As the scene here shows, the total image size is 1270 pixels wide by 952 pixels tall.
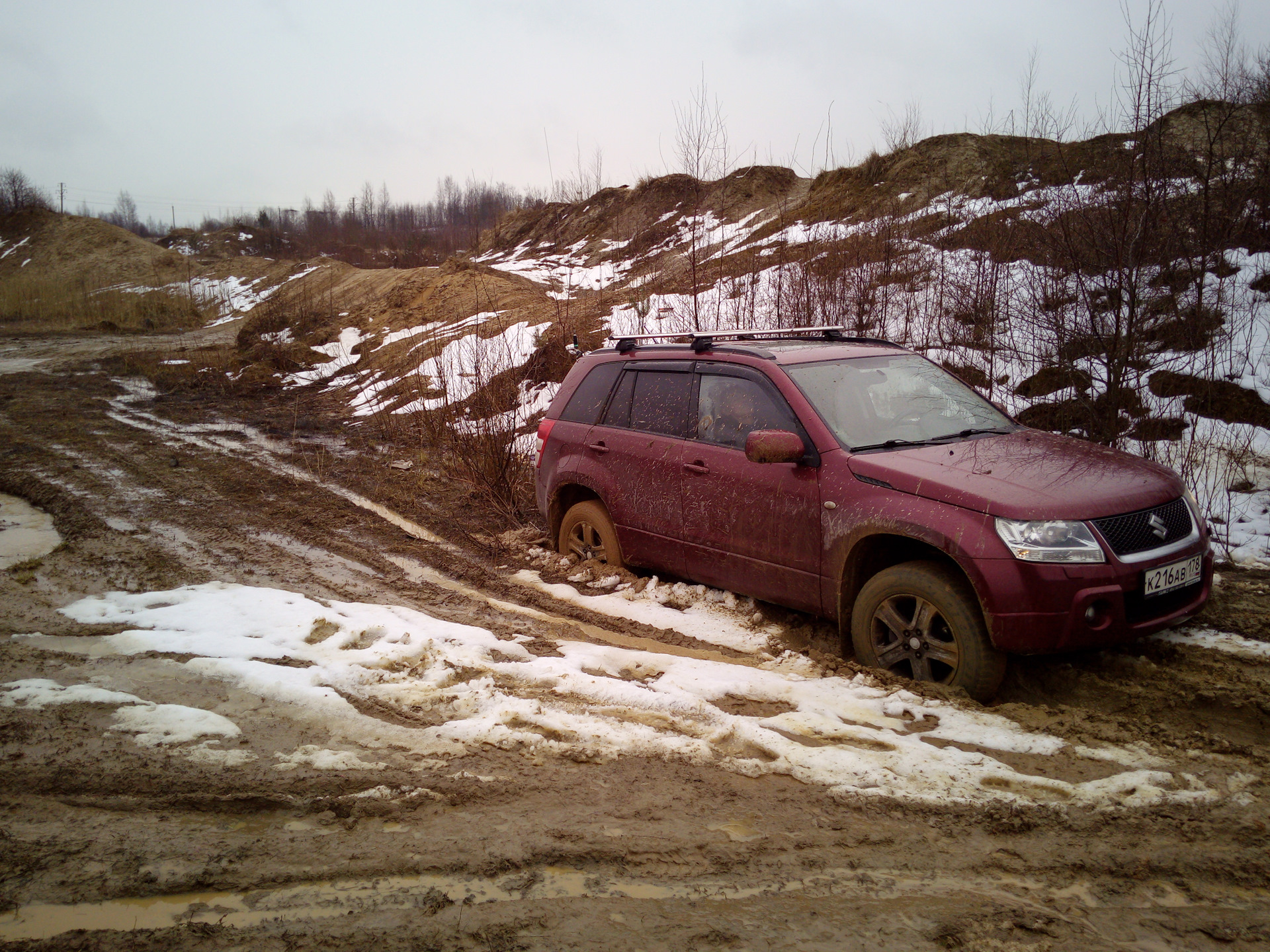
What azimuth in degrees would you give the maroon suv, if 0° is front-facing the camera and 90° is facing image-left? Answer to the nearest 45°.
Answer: approximately 315°
